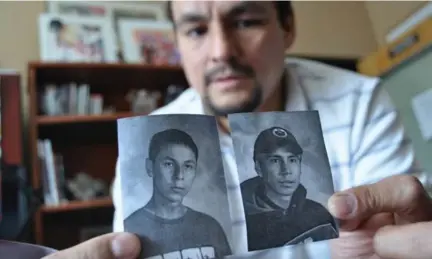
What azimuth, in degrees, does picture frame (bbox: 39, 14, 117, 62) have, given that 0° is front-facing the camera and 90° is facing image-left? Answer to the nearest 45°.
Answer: approximately 0°

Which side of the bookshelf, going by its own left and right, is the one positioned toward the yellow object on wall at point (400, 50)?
left

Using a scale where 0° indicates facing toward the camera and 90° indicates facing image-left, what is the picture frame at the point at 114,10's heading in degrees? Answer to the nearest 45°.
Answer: approximately 0°
